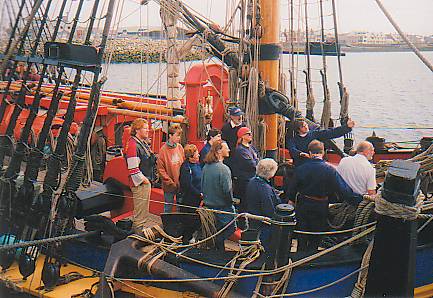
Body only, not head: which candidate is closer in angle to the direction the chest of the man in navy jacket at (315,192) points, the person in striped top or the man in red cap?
the man in red cap

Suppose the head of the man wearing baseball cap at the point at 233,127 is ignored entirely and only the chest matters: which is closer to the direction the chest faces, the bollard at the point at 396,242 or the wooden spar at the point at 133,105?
the bollard

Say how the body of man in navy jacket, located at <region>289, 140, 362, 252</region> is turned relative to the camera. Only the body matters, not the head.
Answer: away from the camera

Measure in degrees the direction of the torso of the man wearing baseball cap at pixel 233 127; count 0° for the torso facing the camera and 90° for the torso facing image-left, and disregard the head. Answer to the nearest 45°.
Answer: approximately 315°
